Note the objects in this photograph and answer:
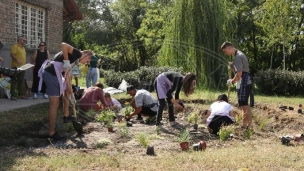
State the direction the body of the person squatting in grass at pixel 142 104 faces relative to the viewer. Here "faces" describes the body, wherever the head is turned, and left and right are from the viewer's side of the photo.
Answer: facing to the left of the viewer

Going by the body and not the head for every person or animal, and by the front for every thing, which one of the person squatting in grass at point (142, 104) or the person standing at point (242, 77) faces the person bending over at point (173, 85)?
the person standing

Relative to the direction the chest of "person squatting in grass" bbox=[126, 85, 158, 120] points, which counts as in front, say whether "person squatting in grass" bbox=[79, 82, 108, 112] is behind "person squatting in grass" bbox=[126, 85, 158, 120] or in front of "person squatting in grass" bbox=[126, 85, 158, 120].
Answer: in front

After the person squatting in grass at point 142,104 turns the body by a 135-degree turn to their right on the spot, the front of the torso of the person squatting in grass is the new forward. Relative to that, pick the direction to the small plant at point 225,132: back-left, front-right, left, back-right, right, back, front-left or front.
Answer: right

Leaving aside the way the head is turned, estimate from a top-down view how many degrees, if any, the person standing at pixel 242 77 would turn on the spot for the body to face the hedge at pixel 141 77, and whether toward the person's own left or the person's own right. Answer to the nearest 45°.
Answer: approximately 45° to the person's own right

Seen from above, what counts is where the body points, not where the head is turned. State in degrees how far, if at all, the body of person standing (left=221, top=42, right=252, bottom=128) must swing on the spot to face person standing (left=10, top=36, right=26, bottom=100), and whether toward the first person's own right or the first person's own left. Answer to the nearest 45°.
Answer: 0° — they already face them

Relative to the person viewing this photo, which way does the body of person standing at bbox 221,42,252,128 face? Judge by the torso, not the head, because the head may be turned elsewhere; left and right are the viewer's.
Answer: facing to the left of the viewer

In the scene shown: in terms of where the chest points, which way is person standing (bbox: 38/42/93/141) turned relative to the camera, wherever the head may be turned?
to the viewer's right

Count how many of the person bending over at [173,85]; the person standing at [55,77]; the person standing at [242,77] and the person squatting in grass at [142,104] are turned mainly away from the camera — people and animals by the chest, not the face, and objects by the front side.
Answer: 0

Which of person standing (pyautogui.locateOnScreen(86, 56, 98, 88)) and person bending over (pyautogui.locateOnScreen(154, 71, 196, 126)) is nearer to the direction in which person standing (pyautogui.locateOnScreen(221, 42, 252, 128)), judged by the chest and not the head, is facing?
the person bending over

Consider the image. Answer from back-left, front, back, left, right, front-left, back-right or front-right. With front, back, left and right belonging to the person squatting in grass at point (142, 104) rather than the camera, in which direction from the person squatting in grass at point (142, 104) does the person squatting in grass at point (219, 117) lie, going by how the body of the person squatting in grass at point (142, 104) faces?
back-left

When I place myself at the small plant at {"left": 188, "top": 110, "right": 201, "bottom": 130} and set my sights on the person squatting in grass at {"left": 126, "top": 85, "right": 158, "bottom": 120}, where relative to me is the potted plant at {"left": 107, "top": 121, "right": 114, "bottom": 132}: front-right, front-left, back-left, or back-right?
front-left

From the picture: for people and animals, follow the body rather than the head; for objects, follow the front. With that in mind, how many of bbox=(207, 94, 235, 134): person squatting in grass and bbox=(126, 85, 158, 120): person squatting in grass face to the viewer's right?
0
